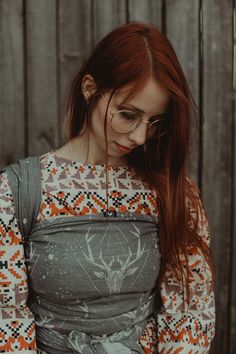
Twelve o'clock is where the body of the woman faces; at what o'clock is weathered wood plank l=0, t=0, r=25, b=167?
The weathered wood plank is roughly at 5 o'clock from the woman.

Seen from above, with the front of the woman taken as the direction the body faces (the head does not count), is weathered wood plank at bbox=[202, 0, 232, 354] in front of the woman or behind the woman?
behind

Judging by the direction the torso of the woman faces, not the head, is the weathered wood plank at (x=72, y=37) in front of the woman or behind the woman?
behind

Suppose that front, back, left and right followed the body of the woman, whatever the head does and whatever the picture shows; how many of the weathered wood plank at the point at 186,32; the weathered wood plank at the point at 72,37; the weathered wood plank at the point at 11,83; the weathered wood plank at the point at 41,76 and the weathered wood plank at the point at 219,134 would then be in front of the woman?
0

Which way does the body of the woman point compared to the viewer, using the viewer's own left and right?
facing the viewer

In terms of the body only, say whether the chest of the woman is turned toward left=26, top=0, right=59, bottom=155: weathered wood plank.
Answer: no

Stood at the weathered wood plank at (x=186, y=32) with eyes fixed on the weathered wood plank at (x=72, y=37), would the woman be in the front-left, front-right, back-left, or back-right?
front-left

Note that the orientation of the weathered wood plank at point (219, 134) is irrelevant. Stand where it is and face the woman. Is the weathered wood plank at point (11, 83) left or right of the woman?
right

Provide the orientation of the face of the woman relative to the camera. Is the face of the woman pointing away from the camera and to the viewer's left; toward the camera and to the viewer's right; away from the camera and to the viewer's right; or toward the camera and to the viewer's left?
toward the camera and to the viewer's right

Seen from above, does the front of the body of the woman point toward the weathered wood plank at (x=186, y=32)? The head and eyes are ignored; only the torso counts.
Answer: no
